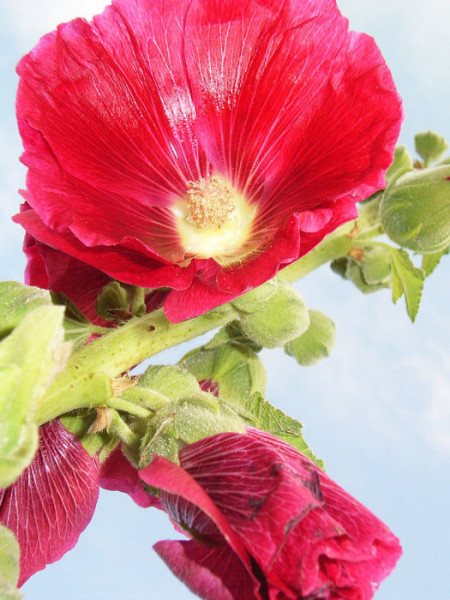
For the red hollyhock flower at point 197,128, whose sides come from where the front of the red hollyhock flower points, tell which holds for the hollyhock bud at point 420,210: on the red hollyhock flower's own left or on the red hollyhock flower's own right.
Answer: on the red hollyhock flower's own left

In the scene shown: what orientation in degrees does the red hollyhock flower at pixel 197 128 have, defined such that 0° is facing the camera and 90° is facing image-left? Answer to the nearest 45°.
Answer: approximately 0°
